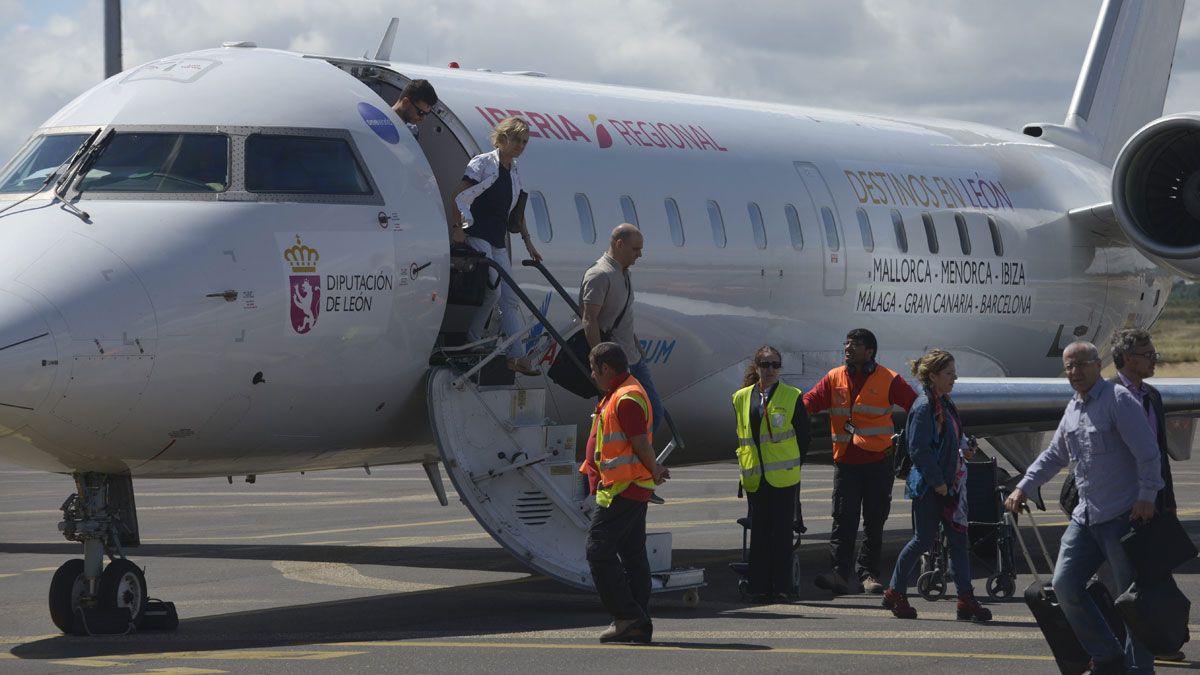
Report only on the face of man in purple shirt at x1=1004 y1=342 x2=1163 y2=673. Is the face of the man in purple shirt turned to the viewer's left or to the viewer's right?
to the viewer's left

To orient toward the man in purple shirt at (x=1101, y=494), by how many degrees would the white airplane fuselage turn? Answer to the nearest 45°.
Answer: approximately 90° to its left

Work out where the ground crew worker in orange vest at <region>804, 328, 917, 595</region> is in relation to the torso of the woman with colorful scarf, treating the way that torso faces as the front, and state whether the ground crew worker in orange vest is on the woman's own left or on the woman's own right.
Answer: on the woman's own left

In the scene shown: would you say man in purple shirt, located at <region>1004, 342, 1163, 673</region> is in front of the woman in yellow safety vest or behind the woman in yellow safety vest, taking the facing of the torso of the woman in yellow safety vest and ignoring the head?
in front

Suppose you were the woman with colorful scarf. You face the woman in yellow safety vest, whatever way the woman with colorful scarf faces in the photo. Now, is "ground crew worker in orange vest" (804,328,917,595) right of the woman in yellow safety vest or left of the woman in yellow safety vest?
right

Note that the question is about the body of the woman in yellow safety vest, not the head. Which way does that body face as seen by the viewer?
toward the camera

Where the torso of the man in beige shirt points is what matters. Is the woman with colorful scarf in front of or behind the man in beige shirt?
in front

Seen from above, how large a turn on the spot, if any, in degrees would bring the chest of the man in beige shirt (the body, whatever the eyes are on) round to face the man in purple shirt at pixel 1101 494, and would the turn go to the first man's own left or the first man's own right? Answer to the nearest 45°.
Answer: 0° — they already face them

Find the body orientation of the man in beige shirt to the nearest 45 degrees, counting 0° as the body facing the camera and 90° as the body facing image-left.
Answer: approximately 315°

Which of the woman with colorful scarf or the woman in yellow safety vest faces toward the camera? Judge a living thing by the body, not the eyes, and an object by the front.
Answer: the woman in yellow safety vest
